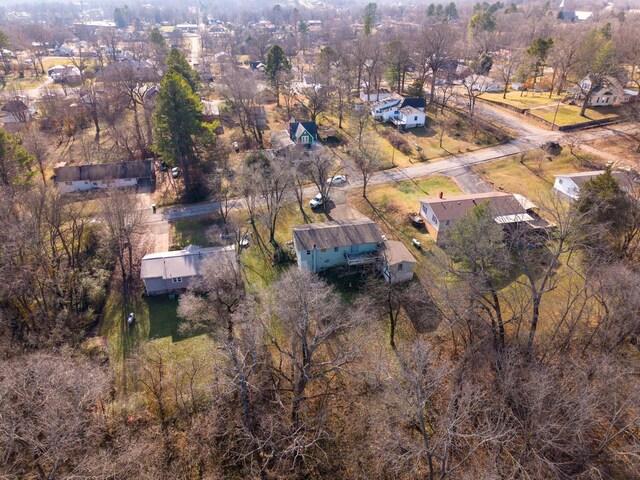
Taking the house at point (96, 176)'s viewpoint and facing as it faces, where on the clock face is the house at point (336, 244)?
the house at point (336, 244) is roughly at 11 o'clock from the house at point (96, 176).

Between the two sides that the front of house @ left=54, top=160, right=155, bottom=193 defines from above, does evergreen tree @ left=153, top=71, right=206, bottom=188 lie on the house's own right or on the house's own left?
on the house's own left

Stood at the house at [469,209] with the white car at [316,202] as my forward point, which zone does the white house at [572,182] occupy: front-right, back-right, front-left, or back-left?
back-right

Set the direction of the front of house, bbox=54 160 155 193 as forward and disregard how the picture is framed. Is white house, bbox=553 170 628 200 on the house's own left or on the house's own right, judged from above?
on the house's own left

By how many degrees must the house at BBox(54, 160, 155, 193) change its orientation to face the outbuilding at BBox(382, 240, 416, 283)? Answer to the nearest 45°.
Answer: approximately 45° to its left

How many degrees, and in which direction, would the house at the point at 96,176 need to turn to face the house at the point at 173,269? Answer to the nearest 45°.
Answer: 0° — it already faces it

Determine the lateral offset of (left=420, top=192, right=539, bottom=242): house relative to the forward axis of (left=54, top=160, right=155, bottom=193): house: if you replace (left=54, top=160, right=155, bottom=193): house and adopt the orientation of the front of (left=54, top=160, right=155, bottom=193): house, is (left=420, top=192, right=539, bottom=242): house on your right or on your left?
on your left

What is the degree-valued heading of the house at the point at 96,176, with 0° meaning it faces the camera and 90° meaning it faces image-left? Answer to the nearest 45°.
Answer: approximately 0°
